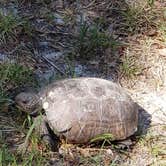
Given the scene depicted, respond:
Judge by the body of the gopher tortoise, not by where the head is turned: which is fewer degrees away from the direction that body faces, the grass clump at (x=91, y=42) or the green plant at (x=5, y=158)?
the green plant

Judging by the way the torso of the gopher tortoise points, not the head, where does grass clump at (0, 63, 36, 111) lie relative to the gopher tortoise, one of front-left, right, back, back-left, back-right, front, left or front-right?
front-right

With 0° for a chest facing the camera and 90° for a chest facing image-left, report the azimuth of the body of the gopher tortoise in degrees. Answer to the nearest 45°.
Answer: approximately 90°

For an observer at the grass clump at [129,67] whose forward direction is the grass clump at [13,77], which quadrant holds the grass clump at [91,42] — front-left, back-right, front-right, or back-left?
front-right

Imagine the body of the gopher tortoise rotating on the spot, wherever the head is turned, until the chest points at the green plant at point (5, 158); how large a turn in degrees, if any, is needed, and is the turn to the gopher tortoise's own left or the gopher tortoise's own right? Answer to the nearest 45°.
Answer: approximately 45° to the gopher tortoise's own left

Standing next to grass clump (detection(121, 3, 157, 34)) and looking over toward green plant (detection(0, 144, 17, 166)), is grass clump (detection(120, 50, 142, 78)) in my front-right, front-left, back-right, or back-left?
front-left

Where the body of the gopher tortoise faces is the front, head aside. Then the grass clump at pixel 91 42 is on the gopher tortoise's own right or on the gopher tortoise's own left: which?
on the gopher tortoise's own right

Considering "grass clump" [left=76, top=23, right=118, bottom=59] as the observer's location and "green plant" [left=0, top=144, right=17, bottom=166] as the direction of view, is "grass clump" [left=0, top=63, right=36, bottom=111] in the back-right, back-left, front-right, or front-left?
front-right

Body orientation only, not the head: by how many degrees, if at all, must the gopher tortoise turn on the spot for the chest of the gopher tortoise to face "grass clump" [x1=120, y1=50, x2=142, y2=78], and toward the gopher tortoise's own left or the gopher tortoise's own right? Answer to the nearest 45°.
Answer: approximately 135° to the gopher tortoise's own right

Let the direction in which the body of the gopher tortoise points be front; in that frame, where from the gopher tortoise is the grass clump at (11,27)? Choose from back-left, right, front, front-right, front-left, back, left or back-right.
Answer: front-right

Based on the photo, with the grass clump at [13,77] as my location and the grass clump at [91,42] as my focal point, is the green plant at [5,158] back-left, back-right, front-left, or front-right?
back-right
